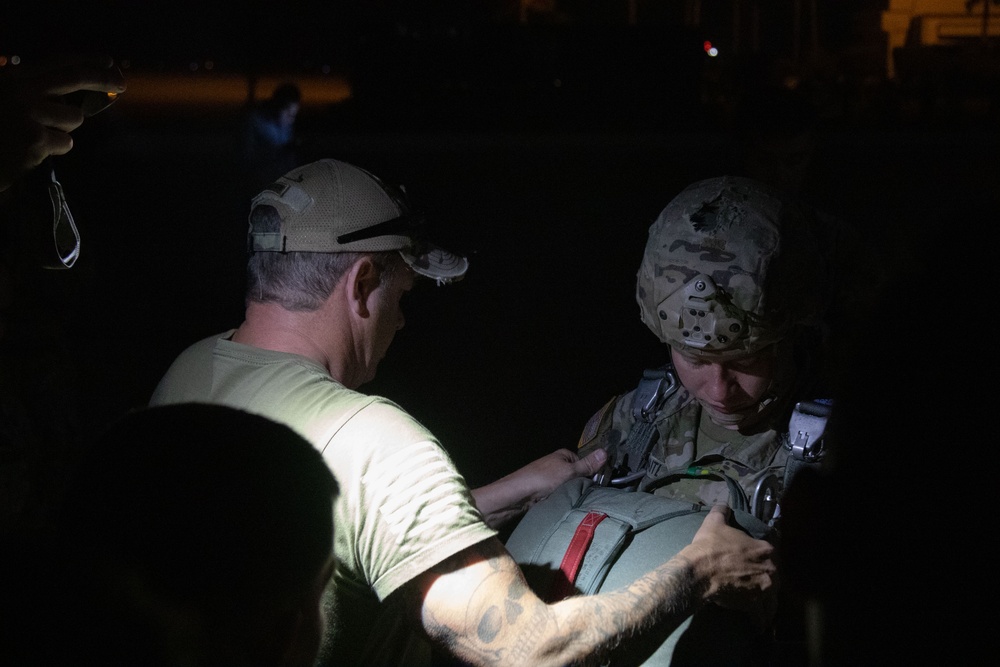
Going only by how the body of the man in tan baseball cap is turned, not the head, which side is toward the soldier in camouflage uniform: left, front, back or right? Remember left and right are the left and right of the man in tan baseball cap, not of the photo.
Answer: front

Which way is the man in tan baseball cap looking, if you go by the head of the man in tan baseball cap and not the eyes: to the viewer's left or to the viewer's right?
to the viewer's right

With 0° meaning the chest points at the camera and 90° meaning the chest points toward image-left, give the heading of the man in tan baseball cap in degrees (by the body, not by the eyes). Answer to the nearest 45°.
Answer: approximately 225°
